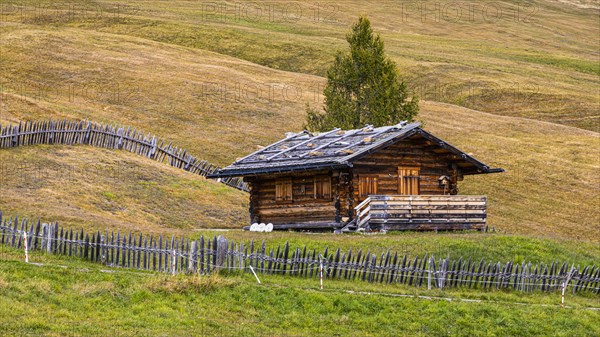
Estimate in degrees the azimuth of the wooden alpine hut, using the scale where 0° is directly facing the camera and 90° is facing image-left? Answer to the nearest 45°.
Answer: approximately 315°
